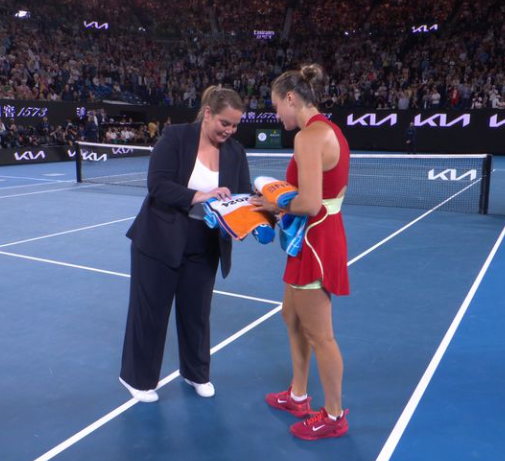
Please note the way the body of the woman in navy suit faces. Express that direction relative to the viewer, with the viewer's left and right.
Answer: facing the viewer and to the right of the viewer

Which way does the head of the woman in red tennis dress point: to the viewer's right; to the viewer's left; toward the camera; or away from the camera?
to the viewer's left

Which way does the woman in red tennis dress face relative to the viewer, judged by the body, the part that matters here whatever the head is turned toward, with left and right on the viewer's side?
facing to the left of the viewer

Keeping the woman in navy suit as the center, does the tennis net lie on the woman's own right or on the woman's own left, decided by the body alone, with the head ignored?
on the woman's own left

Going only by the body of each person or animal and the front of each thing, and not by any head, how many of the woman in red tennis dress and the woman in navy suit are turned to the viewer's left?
1

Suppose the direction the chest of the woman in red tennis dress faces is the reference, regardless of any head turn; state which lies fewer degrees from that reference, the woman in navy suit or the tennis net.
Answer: the woman in navy suit

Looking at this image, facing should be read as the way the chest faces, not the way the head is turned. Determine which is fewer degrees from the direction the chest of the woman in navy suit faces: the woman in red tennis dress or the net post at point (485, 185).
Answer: the woman in red tennis dress

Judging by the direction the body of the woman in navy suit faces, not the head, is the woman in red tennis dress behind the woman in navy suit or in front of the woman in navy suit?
in front

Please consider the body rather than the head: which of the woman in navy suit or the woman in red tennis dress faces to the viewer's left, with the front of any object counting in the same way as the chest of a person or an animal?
the woman in red tennis dress
